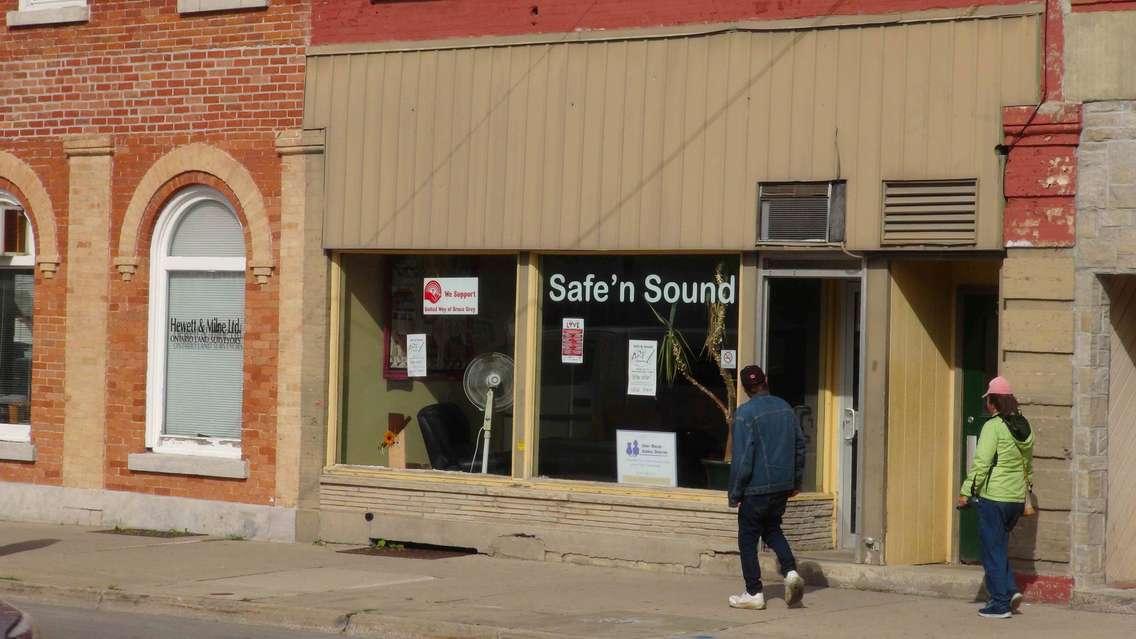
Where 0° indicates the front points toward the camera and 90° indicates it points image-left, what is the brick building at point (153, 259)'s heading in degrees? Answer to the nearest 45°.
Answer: approximately 45°

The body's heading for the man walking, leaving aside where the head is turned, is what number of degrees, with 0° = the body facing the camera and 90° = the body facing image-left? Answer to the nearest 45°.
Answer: approximately 135°

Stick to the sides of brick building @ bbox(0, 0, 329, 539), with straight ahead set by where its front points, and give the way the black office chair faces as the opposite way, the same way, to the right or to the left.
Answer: the opposite way

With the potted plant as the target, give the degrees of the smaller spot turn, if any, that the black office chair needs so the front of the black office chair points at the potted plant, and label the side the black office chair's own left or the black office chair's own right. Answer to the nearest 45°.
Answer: approximately 90° to the black office chair's own right

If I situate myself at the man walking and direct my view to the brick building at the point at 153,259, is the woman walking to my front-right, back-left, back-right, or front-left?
back-right

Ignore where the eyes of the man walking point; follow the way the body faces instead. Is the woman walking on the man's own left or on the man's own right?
on the man's own right
